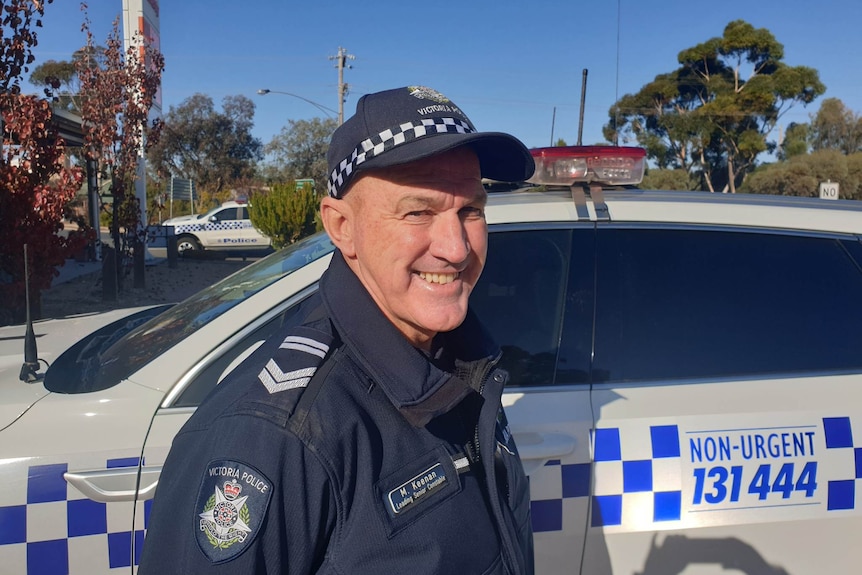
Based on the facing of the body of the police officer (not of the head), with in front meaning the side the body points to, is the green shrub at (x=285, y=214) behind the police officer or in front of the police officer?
behind

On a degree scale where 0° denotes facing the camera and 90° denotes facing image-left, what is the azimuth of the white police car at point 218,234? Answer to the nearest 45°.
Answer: approximately 90°

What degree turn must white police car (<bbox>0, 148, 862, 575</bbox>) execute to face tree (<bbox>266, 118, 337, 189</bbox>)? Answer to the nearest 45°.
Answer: approximately 90° to its right

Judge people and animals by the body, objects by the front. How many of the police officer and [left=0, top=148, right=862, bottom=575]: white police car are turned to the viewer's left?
1

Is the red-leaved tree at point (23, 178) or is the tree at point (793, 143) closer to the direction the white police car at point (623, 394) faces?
the red-leaved tree

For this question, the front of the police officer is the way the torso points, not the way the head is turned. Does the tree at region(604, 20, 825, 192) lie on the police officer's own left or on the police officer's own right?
on the police officer's own left

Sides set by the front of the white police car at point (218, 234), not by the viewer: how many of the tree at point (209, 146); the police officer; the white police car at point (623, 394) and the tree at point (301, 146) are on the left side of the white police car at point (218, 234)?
2

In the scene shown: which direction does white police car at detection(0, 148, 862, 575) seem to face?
to the viewer's left

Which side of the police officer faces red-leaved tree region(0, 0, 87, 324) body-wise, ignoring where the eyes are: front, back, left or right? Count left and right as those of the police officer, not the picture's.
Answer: back

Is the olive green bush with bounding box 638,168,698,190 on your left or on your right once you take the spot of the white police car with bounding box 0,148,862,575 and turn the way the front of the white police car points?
on your right

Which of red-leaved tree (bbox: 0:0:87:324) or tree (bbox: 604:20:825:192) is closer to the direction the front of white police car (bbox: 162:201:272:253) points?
the red-leaved tree
